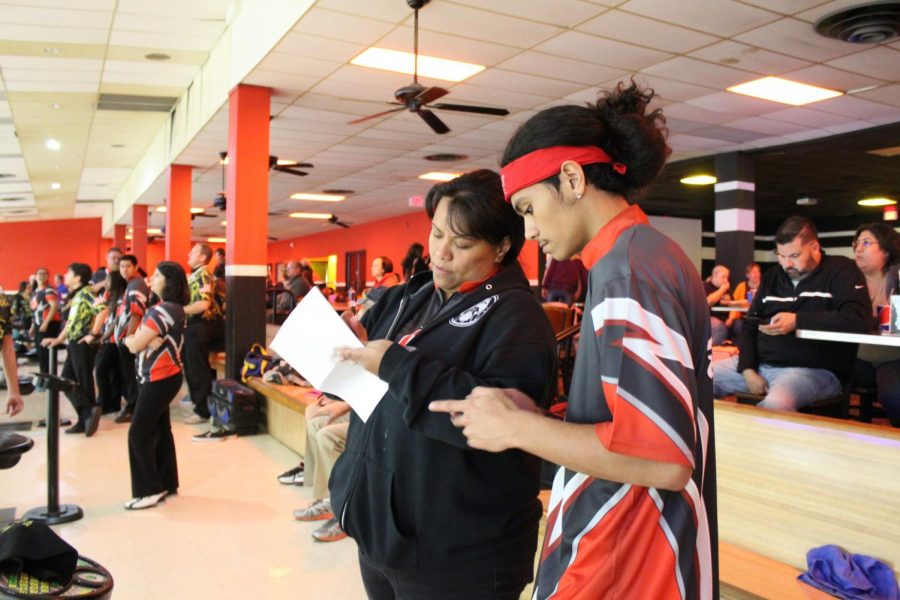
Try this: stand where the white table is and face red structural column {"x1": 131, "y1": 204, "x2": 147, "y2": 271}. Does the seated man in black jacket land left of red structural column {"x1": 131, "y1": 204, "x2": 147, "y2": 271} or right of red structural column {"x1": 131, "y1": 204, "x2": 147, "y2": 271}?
right

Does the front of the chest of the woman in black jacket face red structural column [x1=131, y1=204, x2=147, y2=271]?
no

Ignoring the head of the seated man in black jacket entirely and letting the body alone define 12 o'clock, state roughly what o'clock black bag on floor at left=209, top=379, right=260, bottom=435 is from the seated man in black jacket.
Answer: The black bag on floor is roughly at 2 o'clock from the seated man in black jacket.

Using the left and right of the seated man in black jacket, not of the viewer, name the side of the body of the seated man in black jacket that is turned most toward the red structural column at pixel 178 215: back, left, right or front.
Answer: right

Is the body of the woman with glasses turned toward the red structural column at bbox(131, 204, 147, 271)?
no

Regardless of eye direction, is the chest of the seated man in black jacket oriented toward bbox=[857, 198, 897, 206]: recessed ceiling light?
no

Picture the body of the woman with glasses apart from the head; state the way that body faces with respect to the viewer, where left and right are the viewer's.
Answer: facing the viewer and to the left of the viewer

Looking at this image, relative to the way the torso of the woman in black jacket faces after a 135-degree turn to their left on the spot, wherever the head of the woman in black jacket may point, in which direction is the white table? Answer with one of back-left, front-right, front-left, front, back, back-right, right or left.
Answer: front-left

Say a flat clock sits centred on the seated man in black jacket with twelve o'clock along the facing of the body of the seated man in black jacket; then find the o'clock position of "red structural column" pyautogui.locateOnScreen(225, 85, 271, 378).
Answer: The red structural column is roughly at 2 o'clock from the seated man in black jacket.

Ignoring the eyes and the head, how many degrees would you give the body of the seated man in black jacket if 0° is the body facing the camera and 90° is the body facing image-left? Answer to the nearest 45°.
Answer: approximately 45°

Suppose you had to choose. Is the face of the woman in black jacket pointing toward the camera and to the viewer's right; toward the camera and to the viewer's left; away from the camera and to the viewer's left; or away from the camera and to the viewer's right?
toward the camera and to the viewer's left

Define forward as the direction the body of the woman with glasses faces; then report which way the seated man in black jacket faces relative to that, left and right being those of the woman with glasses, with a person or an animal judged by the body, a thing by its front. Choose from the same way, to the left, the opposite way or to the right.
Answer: the same way

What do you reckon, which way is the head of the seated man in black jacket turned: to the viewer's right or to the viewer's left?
to the viewer's left

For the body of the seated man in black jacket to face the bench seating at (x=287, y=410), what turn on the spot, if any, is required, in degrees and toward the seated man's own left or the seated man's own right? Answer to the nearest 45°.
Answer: approximately 45° to the seated man's own right
